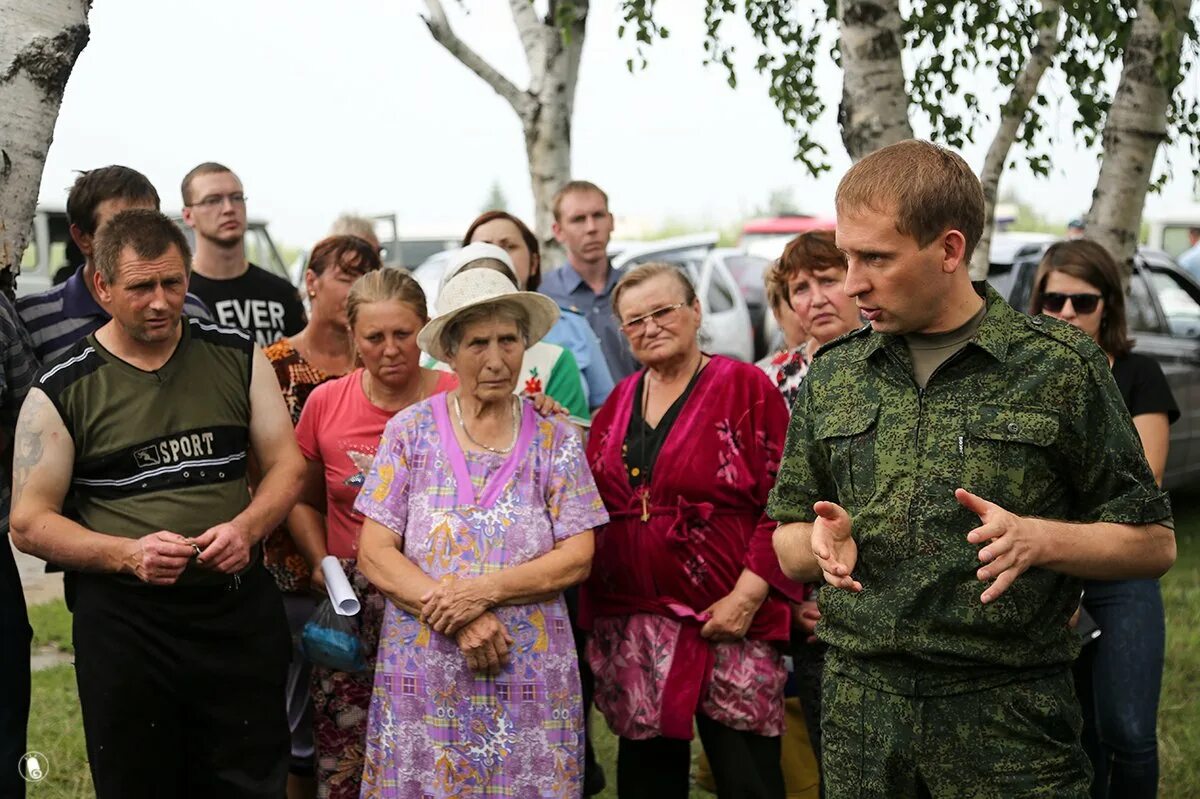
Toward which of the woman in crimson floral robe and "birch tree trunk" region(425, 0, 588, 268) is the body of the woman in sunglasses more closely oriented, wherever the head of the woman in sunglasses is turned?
the woman in crimson floral robe

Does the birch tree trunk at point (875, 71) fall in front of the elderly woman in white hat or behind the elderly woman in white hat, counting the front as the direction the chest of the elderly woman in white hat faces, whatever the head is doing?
behind

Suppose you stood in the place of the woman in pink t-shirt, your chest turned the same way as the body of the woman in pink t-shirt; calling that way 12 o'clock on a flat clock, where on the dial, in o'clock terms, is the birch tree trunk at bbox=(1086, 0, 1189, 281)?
The birch tree trunk is roughly at 8 o'clock from the woman in pink t-shirt.

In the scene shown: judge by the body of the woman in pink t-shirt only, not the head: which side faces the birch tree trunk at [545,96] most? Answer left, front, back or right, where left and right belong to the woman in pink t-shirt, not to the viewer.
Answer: back

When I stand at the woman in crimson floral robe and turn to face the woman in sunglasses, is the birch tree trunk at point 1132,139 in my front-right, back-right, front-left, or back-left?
front-left

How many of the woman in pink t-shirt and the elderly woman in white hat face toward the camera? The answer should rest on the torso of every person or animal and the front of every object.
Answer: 2

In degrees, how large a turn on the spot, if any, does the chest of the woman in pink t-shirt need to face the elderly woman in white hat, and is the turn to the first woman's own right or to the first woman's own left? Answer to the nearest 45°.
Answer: approximately 45° to the first woman's own left

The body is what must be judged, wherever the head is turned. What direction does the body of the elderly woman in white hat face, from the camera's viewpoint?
toward the camera

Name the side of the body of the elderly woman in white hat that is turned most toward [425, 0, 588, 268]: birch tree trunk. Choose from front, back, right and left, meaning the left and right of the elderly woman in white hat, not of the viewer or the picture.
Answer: back

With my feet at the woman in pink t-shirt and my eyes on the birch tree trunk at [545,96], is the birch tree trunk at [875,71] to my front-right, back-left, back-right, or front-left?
front-right

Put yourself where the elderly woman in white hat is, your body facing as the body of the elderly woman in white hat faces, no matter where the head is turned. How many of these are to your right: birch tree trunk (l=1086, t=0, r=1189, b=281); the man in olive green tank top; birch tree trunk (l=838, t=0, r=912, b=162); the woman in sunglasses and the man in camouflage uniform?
1

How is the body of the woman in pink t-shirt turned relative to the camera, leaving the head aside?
toward the camera

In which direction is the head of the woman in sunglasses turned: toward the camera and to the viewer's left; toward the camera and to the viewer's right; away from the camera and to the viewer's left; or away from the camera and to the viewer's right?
toward the camera and to the viewer's left

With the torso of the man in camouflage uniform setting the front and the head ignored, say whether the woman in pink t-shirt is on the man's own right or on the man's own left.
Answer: on the man's own right

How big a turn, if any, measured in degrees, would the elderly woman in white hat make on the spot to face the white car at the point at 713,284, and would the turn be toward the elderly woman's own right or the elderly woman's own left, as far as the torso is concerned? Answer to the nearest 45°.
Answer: approximately 180°

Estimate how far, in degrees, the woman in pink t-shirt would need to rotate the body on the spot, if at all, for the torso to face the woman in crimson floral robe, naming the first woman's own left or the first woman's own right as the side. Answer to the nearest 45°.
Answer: approximately 45° to the first woman's own left
